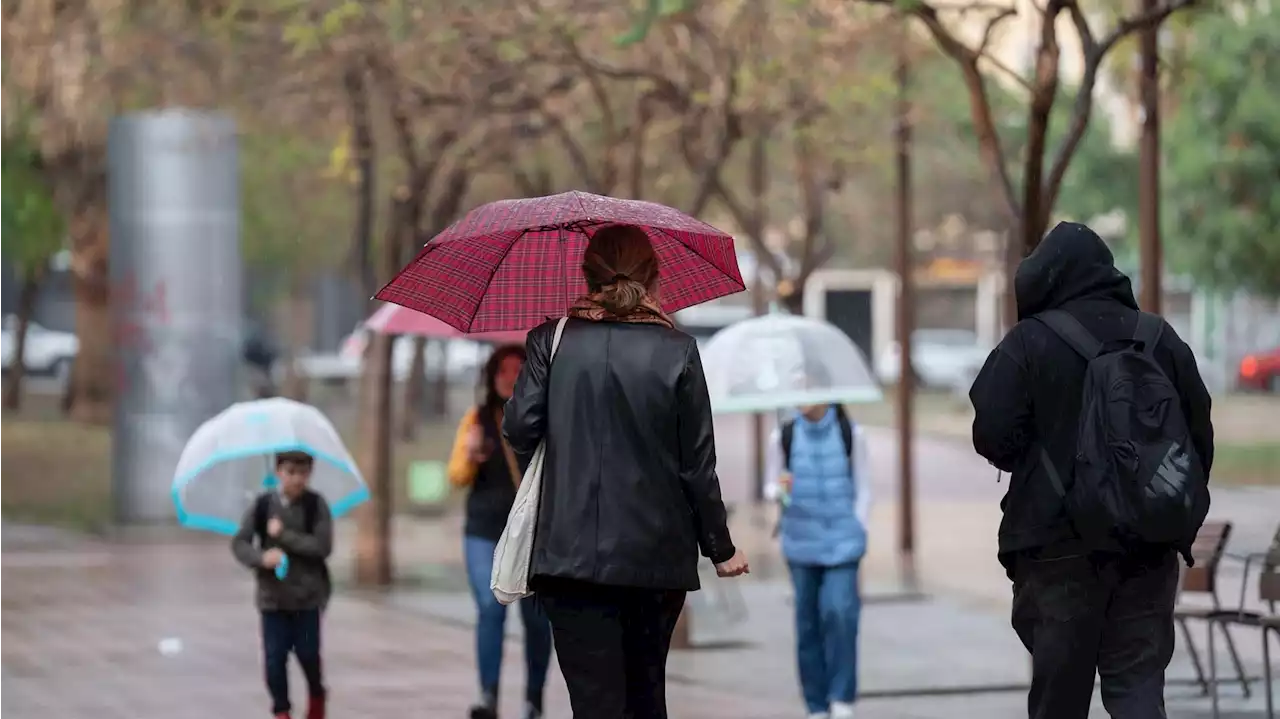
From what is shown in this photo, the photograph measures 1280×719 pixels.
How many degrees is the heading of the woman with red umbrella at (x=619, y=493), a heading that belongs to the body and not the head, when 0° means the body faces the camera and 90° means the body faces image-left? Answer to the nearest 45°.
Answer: approximately 180°

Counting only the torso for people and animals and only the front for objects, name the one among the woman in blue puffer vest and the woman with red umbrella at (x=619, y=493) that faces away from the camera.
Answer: the woman with red umbrella

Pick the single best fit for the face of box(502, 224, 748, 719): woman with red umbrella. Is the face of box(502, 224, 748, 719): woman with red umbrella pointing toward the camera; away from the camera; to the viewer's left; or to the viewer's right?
away from the camera

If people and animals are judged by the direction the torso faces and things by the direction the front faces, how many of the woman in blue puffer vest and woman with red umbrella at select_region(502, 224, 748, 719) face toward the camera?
1

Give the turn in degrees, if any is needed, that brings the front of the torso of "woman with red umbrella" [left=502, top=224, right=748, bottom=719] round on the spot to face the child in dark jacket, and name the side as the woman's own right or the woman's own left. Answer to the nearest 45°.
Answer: approximately 45° to the woman's own left

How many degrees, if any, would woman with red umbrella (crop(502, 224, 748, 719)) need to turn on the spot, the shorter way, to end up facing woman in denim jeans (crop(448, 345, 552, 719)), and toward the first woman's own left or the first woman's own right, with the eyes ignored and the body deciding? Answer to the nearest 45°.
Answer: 0° — they already face them

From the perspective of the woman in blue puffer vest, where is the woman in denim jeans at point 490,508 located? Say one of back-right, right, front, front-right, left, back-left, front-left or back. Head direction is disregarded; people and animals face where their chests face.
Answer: right

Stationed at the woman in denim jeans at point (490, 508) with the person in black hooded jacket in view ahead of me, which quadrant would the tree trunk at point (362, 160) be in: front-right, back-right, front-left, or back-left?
back-left

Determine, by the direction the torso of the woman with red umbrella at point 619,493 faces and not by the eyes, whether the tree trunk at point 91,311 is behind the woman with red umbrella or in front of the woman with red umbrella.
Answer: in front

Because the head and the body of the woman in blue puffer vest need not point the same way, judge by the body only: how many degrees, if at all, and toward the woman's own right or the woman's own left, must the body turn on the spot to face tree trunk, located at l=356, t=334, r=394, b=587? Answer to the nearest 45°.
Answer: approximately 135° to the woman's own right

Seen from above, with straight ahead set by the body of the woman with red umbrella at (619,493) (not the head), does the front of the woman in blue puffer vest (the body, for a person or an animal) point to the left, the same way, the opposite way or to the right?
the opposite way

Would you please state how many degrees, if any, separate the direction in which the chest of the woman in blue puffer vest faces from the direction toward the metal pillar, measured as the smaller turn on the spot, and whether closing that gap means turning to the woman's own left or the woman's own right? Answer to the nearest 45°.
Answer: approximately 135° to the woman's own right
